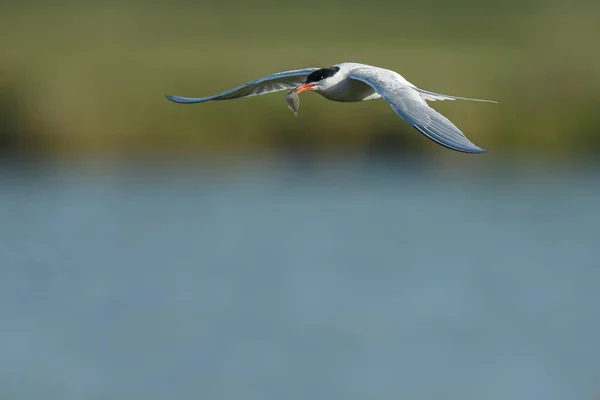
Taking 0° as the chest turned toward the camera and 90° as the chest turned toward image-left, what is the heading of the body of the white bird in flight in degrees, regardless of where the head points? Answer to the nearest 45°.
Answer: approximately 45°
